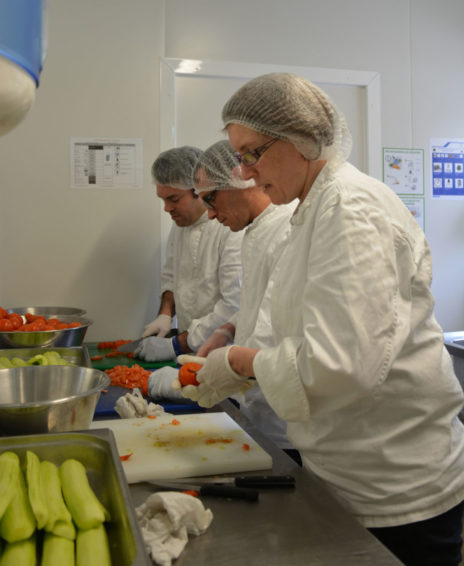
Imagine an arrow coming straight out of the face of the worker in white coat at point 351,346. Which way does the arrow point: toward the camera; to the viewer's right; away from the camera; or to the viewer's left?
to the viewer's left

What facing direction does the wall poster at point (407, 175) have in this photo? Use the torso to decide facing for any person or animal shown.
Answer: toward the camera

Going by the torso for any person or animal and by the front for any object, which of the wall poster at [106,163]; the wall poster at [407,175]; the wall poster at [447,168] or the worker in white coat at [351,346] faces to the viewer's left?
the worker in white coat

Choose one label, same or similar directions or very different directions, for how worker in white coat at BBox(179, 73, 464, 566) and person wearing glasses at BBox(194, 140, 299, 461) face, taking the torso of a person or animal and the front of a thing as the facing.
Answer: same or similar directions

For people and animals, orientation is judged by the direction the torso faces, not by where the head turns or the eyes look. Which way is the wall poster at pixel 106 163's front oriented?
toward the camera

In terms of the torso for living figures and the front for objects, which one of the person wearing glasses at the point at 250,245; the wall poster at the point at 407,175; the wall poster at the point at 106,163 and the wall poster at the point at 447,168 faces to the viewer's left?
the person wearing glasses

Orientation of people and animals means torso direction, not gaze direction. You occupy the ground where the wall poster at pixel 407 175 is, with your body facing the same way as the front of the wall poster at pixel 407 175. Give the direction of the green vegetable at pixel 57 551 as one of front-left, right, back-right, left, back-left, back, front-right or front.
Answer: front

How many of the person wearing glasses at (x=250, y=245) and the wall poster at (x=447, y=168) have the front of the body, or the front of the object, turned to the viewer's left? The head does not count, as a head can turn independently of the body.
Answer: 1

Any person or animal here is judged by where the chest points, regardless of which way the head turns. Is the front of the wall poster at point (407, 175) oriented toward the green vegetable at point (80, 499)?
yes

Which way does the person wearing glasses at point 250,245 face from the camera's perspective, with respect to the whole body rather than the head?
to the viewer's left

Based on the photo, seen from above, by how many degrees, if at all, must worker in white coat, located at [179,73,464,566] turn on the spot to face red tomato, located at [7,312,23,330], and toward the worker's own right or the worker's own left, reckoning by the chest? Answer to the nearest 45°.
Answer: approximately 45° to the worker's own right

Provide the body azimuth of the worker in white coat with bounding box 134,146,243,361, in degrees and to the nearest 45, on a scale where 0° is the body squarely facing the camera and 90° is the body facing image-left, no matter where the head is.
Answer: approximately 45°

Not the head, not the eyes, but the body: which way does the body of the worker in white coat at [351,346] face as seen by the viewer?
to the viewer's left

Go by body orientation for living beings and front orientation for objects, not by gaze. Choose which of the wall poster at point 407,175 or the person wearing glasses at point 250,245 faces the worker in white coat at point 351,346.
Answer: the wall poster

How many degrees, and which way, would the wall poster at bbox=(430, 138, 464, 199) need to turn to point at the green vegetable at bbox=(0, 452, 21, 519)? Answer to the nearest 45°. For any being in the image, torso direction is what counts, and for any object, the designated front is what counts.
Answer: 0° — it already faces it
